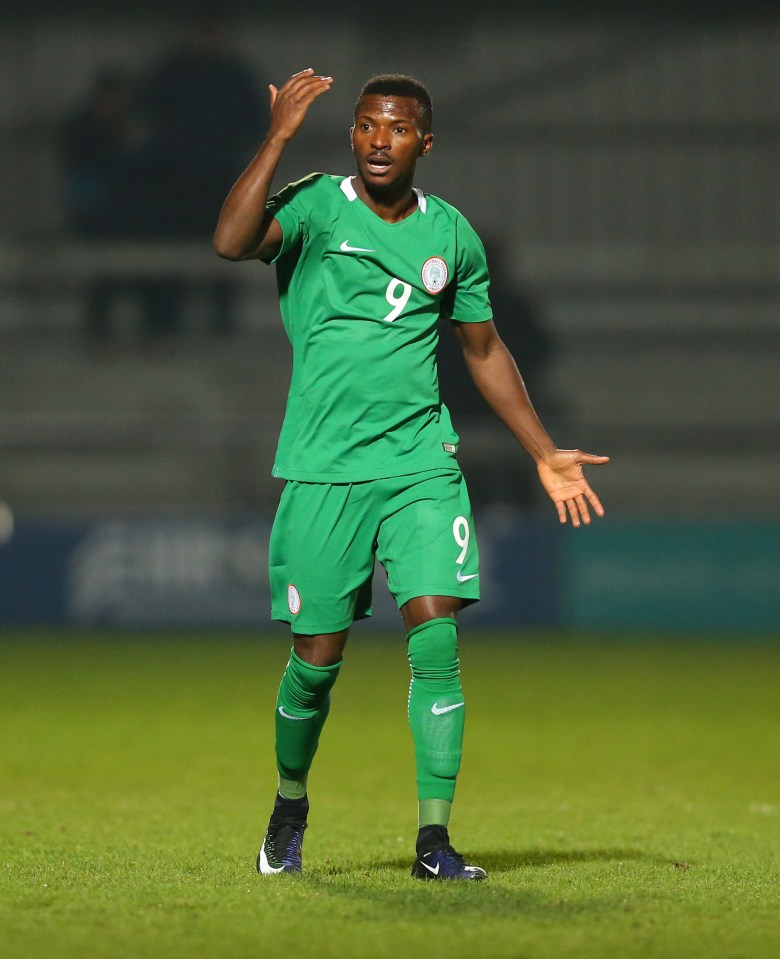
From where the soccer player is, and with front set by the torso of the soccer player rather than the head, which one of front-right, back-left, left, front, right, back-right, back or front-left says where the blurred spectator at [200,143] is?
back

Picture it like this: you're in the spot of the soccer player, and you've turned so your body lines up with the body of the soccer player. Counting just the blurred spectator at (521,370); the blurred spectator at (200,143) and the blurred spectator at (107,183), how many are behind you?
3

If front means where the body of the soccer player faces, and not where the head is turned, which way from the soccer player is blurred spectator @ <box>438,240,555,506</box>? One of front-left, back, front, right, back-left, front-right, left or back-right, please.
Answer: back

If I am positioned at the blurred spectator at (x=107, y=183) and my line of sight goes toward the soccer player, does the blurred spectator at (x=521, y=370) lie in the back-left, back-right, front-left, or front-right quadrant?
front-left

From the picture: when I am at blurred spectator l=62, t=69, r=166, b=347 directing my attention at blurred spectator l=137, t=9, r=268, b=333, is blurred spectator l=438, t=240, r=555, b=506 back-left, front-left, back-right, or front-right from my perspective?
front-right

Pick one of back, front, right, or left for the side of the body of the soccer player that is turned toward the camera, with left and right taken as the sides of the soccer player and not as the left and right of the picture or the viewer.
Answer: front

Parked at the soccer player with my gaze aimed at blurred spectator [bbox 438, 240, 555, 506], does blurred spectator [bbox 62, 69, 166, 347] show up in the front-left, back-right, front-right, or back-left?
front-left

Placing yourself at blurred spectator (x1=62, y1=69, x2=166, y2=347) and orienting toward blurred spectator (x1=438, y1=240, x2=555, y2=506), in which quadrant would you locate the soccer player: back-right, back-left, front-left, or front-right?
front-right

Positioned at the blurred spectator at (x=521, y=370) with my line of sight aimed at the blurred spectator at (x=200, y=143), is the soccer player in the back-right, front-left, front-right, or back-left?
back-left

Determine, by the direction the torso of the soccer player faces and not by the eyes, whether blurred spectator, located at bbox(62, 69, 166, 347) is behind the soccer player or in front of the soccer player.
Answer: behind
